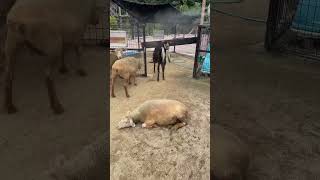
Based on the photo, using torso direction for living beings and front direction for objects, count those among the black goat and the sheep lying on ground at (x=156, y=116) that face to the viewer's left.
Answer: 1

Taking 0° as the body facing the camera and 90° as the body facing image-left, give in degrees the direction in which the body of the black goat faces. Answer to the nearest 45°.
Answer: approximately 315°

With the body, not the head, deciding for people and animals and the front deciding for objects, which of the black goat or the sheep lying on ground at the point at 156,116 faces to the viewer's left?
the sheep lying on ground

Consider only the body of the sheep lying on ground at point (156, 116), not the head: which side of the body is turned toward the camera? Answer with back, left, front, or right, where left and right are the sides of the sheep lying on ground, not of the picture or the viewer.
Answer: left
